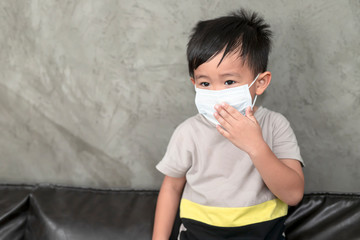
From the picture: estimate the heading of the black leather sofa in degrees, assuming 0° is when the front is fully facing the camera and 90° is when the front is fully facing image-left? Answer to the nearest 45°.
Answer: approximately 0°
